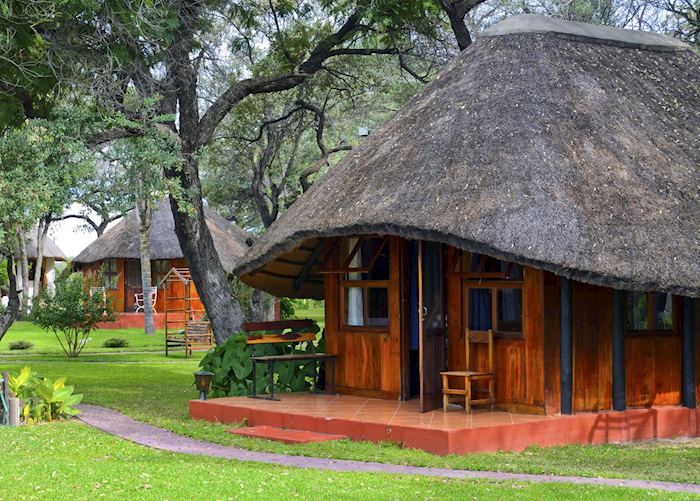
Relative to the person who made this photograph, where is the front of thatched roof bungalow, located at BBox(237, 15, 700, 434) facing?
facing the viewer and to the left of the viewer

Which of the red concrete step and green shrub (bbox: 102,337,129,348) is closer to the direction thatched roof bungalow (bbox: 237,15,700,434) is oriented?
the red concrete step

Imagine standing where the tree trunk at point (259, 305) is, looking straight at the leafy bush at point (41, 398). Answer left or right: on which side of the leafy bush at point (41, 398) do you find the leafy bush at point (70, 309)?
right

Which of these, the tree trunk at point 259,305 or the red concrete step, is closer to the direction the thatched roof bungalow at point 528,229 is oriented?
the red concrete step

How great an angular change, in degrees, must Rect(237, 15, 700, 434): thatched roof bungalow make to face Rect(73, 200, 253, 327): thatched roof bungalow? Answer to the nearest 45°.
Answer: approximately 90° to its right

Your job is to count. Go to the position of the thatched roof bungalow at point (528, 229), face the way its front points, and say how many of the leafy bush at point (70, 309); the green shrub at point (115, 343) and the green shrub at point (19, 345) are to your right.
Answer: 3

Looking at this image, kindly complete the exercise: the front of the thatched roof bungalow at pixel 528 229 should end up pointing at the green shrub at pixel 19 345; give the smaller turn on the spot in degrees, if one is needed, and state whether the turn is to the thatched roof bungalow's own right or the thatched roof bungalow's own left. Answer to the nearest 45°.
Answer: approximately 90° to the thatched roof bungalow's own right

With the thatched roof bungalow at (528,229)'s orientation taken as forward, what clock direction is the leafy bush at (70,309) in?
The leafy bush is roughly at 3 o'clock from the thatched roof bungalow.

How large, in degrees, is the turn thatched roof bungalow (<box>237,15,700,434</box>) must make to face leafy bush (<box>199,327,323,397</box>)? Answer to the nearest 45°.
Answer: approximately 90° to its right

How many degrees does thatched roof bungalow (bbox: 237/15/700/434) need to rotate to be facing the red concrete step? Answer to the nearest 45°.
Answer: approximately 45° to its right

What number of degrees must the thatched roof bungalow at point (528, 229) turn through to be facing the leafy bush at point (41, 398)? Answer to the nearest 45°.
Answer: approximately 45° to its right
